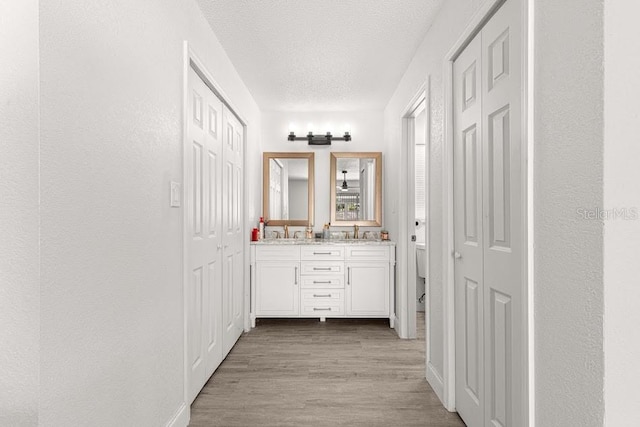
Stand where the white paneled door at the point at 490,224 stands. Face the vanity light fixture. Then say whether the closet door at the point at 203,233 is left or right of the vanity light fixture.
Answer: left

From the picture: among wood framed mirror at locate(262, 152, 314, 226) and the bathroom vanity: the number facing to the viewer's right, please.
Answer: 0

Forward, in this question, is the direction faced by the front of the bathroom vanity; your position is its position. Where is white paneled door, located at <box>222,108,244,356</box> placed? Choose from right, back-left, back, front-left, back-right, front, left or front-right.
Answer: front-right

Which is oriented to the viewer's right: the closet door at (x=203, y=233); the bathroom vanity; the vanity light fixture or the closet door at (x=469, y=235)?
the closet door at (x=203, y=233)

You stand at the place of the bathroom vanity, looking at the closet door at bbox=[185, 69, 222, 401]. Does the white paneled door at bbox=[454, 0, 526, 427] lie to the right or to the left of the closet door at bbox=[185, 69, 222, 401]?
left

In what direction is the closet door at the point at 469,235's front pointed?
to the viewer's left

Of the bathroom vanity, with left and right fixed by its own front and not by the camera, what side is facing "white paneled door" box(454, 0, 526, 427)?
front

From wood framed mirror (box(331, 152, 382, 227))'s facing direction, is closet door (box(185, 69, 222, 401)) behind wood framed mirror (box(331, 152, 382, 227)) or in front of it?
in front

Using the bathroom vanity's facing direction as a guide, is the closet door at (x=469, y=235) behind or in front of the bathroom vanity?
in front

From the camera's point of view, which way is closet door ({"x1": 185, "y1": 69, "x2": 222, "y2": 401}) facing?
to the viewer's right

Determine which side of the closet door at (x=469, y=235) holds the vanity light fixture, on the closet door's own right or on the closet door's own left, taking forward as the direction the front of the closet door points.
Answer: on the closet door's own right

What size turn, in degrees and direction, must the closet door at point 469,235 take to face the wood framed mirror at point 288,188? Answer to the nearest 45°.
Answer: approximately 45° to its right

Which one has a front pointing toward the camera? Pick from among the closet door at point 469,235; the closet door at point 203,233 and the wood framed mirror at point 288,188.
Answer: the wood framed mirror
